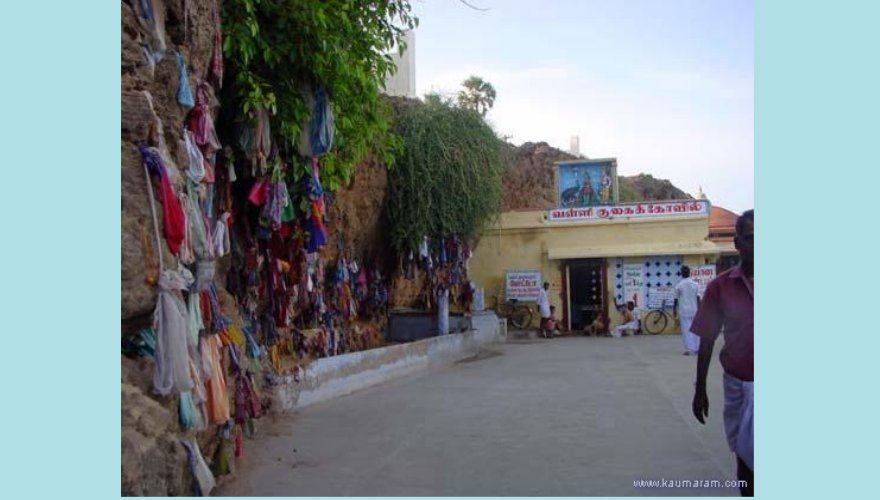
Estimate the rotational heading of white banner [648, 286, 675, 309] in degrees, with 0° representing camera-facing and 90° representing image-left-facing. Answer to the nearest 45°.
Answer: approximately 0°

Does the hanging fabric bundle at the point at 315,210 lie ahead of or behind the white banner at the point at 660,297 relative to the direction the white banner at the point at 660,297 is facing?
ahead

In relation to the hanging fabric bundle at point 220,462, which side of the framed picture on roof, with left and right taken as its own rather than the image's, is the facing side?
front

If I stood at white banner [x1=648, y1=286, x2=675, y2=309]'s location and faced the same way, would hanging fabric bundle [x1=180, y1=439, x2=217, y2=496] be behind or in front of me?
in front

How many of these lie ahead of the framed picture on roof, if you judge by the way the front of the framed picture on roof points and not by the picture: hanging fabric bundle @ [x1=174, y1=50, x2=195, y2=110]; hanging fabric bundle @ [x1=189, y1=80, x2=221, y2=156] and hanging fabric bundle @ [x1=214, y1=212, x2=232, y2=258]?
3

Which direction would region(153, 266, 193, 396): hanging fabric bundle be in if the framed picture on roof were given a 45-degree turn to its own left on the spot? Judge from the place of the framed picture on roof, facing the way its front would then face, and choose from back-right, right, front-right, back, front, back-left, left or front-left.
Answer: front-right

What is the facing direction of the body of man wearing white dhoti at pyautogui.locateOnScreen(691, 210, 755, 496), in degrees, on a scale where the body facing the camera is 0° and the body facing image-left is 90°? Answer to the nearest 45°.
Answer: approximately 0°

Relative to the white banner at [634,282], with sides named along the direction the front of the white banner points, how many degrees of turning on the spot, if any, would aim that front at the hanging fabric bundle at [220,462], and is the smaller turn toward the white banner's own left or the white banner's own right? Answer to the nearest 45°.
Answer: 0° — it already faces it

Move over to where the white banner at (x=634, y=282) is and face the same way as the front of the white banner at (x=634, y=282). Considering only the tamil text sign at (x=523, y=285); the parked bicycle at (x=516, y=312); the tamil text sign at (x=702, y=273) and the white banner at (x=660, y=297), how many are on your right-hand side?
2

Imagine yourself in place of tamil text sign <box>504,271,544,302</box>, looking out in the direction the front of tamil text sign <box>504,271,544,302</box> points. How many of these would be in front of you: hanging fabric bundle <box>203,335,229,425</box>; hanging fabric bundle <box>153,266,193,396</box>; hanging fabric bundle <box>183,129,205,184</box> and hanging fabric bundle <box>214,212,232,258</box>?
4

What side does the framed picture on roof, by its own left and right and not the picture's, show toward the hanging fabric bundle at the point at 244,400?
front
